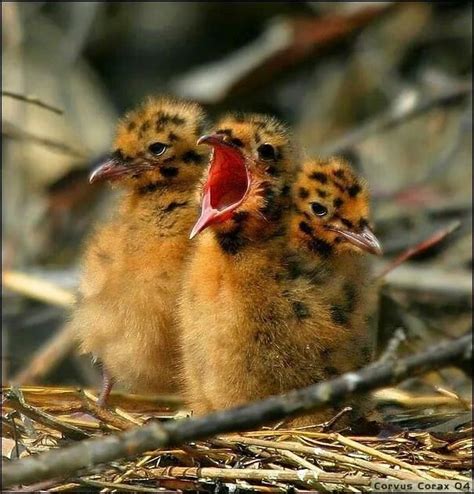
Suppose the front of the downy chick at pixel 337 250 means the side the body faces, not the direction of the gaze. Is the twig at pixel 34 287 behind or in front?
behind

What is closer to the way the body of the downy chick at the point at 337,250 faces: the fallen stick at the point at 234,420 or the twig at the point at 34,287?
the fallen stick

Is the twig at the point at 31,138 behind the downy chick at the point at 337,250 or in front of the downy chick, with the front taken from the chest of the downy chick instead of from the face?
behind

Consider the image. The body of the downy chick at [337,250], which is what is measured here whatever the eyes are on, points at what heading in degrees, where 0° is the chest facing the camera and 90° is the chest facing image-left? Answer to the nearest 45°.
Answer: approximately 315°
